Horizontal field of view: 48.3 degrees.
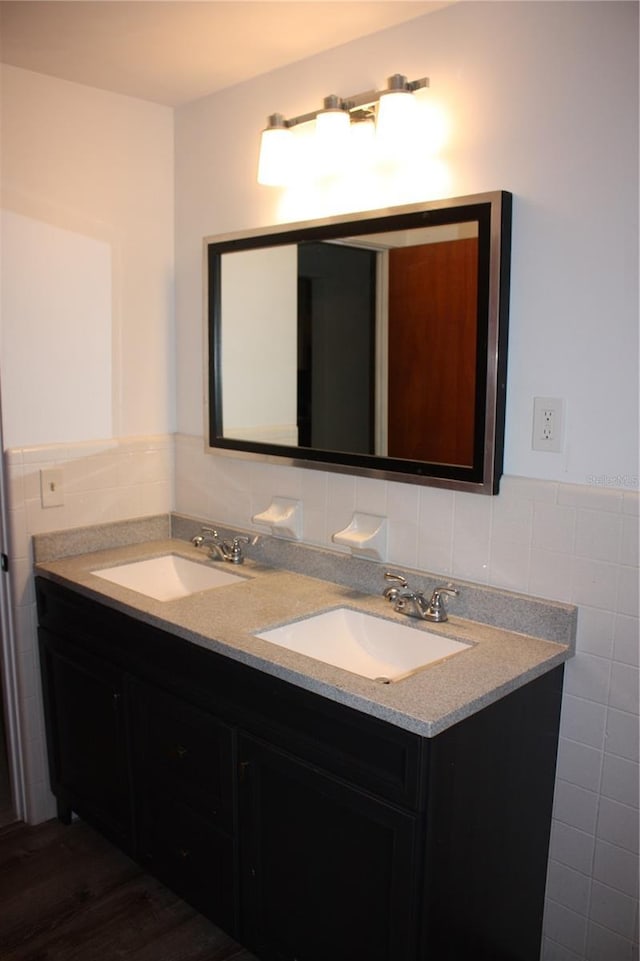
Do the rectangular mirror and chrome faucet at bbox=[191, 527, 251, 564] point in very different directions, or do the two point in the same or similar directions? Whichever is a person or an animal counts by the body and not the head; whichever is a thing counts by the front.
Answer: same or similar directions

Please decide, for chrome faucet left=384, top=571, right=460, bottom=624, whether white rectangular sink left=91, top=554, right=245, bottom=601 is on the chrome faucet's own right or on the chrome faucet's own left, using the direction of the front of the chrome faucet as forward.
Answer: on the chrome faucet's own right

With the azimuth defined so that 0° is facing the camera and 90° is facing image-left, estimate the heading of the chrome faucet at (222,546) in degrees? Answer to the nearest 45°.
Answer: approximately 45°

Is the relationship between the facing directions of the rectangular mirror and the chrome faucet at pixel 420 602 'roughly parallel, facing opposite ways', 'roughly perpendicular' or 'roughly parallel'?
roughly parallel

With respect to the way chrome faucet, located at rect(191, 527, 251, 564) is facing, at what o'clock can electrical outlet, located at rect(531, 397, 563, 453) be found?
The electrical outlet is roughly at 9 o'clock from the chrome faucet.

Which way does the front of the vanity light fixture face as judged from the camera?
facing the viewer and to the left of the viewer

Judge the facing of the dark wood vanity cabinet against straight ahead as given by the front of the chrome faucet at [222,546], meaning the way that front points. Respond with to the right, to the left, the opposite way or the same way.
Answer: the same way

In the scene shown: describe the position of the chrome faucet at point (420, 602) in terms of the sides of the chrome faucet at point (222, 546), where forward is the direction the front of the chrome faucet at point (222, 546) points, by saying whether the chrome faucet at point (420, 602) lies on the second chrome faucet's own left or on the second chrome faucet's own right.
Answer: on the second chrome faucet's own left

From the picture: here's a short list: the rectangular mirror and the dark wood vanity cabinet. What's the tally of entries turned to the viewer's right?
0

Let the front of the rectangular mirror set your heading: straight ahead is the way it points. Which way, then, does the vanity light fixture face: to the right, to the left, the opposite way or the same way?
the same way

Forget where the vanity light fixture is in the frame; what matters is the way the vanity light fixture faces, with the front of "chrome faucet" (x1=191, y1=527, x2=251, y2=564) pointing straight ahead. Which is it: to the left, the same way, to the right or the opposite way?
the same way
